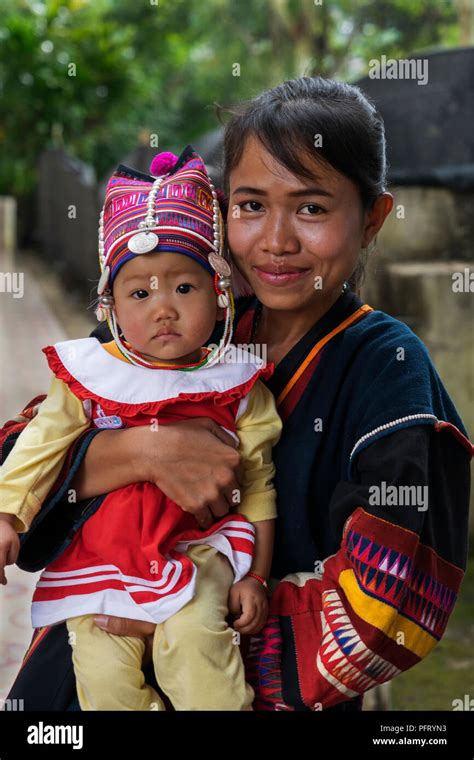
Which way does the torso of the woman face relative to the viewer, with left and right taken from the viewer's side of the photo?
facing the viewer and to the left of the viewer

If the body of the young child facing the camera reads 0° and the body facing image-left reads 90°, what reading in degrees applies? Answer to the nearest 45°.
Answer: approximately 0°
